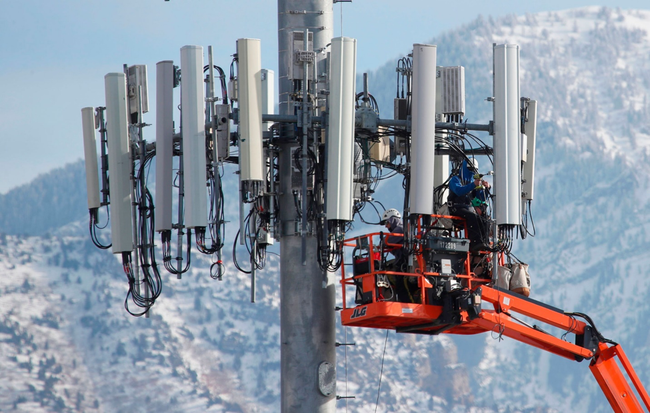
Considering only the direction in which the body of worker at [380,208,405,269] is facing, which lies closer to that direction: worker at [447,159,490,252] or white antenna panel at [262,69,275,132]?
the white antenna panel

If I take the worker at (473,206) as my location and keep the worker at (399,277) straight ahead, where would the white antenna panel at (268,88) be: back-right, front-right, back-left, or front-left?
front-right

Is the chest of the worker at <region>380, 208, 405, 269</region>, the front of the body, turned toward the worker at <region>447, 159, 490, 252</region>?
no
